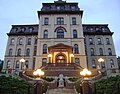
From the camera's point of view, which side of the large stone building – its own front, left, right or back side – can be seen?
front
